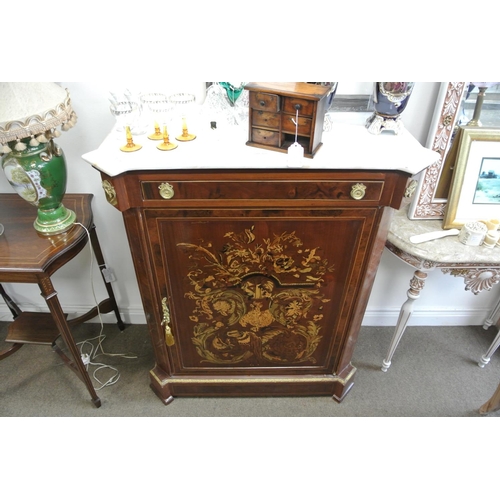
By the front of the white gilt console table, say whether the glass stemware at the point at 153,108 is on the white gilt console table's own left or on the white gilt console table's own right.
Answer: on the white gilt console table's own right

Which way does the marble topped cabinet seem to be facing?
toward the camera

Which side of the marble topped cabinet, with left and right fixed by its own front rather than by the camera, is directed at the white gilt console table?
left

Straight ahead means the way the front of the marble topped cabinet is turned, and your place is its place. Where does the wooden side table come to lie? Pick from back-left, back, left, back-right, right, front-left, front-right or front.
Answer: right

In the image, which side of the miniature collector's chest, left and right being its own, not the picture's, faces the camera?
front

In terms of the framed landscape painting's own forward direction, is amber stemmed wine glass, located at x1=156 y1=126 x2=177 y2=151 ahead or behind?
ahead

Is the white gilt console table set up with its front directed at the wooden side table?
no

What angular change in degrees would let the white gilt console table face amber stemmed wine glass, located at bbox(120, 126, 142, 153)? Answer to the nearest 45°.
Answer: approximately 45° to its right

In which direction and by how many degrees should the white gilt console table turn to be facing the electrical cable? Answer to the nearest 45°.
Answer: approximately 45° to its right

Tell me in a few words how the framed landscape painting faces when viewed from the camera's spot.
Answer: facing the viewer

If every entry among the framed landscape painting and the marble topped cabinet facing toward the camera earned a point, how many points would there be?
2

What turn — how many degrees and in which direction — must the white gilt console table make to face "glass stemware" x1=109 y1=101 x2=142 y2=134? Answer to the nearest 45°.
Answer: approximately 45° to its right

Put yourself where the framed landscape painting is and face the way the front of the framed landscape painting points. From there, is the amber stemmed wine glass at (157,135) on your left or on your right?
on your right

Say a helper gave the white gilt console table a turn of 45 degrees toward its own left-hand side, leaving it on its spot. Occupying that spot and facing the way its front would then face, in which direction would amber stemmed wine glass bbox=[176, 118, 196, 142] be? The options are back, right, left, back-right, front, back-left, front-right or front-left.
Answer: right

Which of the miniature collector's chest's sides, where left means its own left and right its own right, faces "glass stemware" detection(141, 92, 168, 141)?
right
